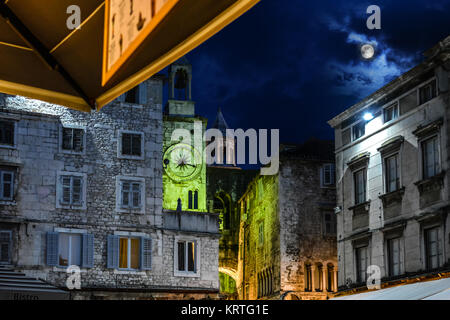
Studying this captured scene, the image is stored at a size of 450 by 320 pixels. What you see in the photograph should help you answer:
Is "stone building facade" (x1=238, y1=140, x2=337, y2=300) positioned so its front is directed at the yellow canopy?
yes

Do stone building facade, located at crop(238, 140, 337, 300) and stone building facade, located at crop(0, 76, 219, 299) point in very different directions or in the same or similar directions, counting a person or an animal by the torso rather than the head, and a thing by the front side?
same or similar directions

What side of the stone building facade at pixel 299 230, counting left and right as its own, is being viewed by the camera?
front

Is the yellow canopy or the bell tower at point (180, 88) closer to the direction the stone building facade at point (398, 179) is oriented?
the yellow canopy

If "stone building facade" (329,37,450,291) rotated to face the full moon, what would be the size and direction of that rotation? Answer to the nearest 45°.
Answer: approximately 135° to its right

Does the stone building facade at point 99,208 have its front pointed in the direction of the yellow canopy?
yes

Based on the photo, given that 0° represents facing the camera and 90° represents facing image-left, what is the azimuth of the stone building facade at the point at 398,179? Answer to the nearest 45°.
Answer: approximately 45°

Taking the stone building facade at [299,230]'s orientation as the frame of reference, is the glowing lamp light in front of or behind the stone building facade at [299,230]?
in front

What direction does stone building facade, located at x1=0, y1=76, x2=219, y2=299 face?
toward the camera

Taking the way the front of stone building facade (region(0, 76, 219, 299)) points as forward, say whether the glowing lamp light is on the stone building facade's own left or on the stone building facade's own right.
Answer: on the stone building facade's own left
